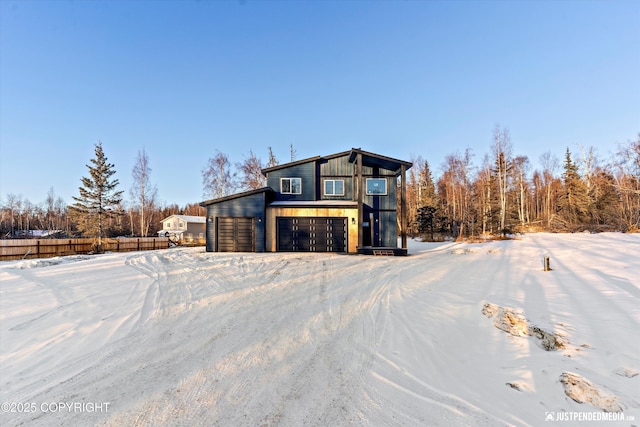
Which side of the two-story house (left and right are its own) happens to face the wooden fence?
right

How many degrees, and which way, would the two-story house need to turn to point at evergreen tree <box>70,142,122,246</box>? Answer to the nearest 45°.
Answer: approximately 135° to its right

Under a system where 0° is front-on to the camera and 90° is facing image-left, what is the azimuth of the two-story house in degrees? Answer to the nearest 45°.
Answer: approximately 0°

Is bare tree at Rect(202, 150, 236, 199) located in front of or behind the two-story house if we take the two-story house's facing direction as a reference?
behind

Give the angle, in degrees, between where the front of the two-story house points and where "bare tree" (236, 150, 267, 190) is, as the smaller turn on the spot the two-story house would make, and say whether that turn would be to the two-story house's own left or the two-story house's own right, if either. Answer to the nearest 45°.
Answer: approximately 180°
